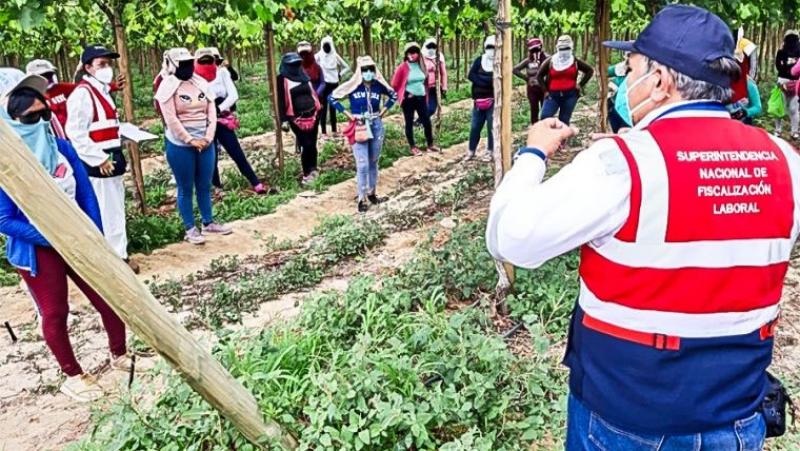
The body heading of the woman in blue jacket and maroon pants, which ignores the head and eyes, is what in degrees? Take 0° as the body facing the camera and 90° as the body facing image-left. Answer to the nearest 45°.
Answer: approximately 315°

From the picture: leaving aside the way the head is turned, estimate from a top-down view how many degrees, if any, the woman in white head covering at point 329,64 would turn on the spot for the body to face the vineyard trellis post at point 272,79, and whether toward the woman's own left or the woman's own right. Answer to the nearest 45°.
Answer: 0° — they already face it

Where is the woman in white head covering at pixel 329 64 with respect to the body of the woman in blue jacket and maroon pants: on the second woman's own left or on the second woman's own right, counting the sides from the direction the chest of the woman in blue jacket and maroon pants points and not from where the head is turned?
on the second woman's own left

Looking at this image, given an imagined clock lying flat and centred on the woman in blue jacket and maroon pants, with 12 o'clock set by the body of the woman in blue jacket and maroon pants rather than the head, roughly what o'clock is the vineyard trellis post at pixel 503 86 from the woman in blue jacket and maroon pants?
The vineyard trellis post is roughly at 11 o'clock from the woman in blue jacket and maroon pants.

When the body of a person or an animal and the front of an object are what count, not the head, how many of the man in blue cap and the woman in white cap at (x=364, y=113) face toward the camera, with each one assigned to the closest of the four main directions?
1

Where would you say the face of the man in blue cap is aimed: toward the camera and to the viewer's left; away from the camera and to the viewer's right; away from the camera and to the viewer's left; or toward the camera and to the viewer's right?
away from the camera and to the viewer's left

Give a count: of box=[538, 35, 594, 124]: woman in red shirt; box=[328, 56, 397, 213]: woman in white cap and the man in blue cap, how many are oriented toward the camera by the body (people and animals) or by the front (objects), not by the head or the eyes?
2

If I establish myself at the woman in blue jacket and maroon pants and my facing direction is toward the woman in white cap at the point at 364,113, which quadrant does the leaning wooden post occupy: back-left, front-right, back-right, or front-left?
back-right

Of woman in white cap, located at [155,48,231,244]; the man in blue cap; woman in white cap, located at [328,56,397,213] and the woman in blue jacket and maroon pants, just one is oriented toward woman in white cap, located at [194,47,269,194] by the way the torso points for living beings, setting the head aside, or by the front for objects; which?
the man in blue cap

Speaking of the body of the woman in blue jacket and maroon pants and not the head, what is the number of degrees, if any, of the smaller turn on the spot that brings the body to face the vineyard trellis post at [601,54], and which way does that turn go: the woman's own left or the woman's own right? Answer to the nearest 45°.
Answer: approximately 45° to the woman's own left

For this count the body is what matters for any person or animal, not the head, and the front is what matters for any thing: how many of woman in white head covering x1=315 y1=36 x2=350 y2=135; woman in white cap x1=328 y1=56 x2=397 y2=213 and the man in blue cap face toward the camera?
2
